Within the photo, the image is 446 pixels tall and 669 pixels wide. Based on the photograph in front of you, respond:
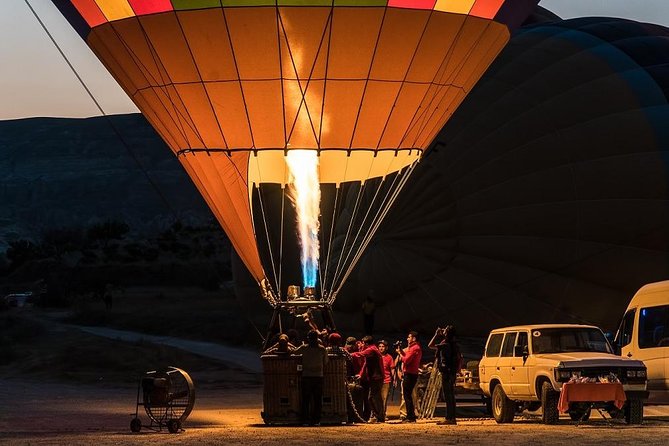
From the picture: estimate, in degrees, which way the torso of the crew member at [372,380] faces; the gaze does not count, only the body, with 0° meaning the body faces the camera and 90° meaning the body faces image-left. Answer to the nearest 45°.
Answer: approximately 90°

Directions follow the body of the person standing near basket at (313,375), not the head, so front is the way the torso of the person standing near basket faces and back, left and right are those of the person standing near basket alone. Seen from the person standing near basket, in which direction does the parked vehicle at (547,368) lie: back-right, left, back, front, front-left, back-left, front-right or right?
right

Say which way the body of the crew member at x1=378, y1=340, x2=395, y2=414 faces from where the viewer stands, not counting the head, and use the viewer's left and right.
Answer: facing the viewer and to the left of the viewer

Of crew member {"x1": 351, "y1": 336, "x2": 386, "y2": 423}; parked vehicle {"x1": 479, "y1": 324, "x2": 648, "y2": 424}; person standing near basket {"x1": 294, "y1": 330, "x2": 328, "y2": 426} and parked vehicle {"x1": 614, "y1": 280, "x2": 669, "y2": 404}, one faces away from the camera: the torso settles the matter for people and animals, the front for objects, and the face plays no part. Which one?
the person standing near basket

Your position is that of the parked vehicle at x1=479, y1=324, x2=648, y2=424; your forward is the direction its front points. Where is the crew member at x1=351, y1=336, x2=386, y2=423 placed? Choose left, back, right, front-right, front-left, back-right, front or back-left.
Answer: back-right

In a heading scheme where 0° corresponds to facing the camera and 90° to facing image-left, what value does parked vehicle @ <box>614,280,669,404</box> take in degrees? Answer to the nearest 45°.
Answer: approximately 90°

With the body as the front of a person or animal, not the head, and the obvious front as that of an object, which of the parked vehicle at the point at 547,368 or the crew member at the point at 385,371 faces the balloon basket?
the crew member

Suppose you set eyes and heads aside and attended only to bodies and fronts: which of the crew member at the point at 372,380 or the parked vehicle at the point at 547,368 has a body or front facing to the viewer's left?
the crew member

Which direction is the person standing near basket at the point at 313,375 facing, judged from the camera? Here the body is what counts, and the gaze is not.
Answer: away from the camera

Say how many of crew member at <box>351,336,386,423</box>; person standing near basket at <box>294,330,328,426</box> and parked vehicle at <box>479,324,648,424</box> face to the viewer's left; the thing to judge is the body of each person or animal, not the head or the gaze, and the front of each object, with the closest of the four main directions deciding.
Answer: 1

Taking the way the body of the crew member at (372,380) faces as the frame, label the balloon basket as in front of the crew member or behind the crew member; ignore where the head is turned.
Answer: in front
